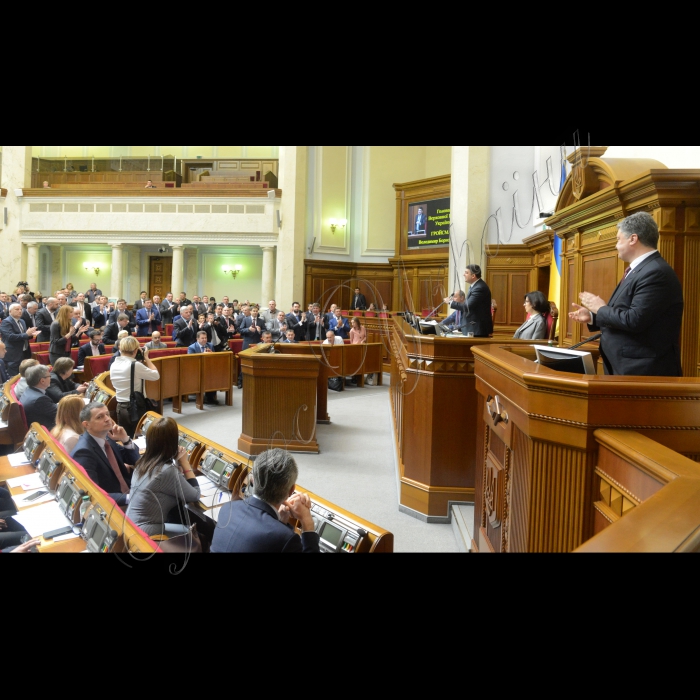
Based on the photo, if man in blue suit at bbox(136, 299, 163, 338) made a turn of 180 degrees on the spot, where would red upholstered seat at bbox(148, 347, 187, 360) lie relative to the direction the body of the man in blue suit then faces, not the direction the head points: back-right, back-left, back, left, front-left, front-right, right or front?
back-left

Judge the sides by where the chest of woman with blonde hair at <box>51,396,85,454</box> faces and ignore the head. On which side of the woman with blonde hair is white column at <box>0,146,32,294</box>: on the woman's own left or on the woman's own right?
on the woman's own left

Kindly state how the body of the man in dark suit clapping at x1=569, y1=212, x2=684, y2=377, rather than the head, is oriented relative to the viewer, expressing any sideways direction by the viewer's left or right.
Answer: facing to the left of the viewer

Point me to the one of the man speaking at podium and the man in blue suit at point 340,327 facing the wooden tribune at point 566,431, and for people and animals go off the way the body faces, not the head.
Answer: the man in blue suit

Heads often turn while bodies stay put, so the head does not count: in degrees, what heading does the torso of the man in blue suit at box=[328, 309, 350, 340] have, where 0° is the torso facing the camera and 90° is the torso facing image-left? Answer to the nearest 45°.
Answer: approximately 0°

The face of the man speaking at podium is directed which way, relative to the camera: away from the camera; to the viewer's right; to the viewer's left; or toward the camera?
to the viewer's left

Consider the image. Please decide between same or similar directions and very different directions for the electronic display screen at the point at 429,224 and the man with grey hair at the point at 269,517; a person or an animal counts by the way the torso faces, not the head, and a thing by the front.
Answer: very different directions

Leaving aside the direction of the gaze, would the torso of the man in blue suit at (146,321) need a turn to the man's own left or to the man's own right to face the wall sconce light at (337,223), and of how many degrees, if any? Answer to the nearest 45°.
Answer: approximately 90° to the man's own left

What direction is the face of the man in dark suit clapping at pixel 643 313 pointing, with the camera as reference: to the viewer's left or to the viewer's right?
to the viewer's left

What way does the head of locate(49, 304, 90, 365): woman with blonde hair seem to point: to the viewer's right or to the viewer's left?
to the viewer's right
